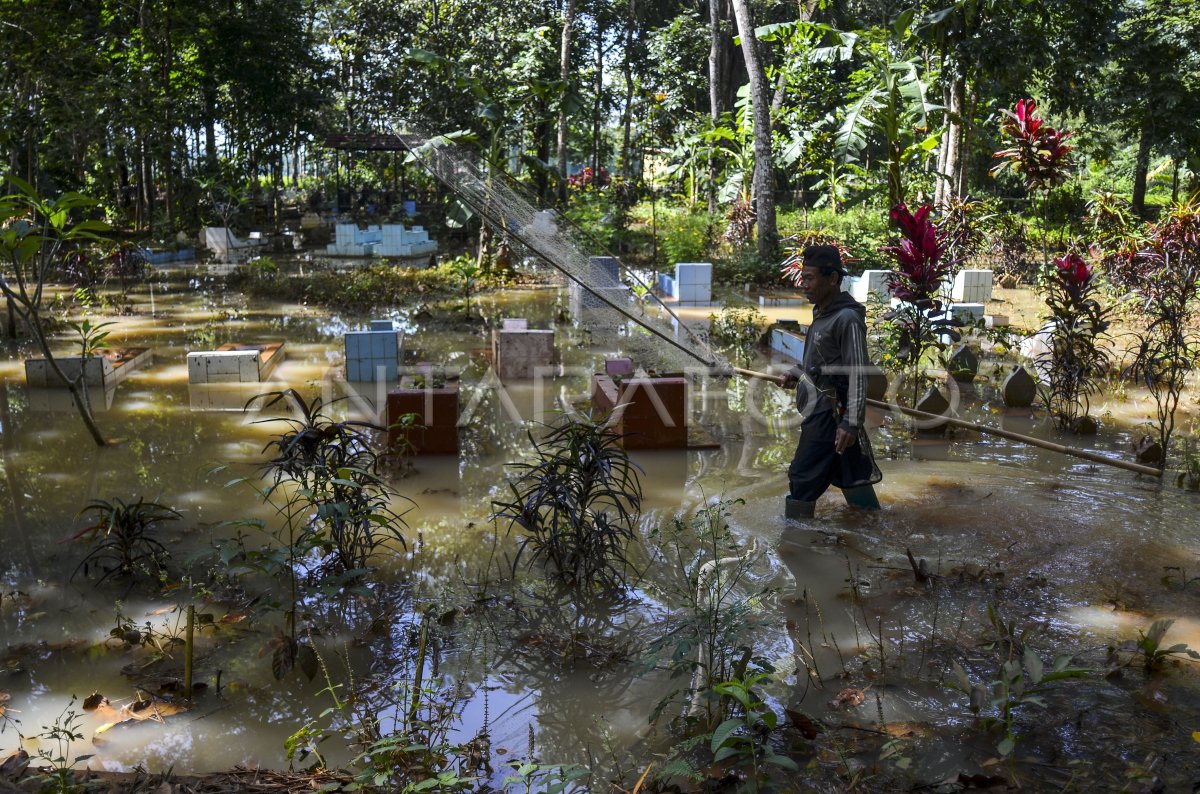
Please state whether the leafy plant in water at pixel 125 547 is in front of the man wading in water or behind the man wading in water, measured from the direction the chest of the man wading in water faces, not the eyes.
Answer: in front

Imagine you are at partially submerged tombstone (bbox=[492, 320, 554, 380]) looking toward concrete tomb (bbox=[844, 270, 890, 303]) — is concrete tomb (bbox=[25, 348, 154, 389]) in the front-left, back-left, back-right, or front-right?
back-left

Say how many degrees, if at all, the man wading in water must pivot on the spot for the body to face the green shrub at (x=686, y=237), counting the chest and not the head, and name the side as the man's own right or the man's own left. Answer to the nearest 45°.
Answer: approximately 90° to the man's own right

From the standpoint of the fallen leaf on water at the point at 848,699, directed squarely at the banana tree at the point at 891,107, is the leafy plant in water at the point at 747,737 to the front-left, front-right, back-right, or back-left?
back-left

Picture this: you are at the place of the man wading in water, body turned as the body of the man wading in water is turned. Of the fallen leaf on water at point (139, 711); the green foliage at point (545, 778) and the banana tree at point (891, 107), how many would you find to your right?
1

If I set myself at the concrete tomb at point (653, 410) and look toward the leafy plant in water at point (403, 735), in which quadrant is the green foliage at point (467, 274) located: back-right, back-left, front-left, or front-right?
back-right

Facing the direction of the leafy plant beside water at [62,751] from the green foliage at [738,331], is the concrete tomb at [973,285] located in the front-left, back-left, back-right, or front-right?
back-left

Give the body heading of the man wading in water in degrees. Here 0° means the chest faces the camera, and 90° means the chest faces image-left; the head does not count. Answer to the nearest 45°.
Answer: approximately 90°

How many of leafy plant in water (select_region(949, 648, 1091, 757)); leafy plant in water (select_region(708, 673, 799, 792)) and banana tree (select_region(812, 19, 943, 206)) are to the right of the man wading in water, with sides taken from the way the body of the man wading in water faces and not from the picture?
1

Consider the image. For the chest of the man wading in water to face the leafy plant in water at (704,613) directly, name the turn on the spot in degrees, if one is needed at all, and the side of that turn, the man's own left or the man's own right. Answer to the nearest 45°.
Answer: approximately 90° to the man's own left

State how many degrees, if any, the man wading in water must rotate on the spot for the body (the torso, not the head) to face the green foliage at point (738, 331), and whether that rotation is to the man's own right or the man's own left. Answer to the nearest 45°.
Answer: approximately 90° to the man's own right

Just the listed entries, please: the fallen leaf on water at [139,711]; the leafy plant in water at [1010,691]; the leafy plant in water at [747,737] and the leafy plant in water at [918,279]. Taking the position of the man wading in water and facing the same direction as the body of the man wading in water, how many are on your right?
1

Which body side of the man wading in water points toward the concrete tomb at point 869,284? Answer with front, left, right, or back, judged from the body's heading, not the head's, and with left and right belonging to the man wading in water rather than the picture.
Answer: right

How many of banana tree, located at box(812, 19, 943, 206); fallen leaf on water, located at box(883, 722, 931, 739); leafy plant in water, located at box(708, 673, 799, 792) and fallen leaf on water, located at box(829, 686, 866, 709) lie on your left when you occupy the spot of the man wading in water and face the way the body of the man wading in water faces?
3

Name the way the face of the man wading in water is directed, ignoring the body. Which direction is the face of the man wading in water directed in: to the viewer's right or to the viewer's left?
to the viewer's left

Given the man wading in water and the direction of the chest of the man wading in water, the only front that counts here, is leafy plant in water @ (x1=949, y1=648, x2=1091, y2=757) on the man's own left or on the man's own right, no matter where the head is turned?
on the man's own left

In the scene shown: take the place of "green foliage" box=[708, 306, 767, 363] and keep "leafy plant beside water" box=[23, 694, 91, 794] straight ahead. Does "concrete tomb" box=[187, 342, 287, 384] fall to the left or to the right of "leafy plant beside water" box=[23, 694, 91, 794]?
right

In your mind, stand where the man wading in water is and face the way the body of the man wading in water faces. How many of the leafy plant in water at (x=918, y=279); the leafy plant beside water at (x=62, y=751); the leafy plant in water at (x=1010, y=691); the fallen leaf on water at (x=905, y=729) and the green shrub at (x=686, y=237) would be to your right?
2
